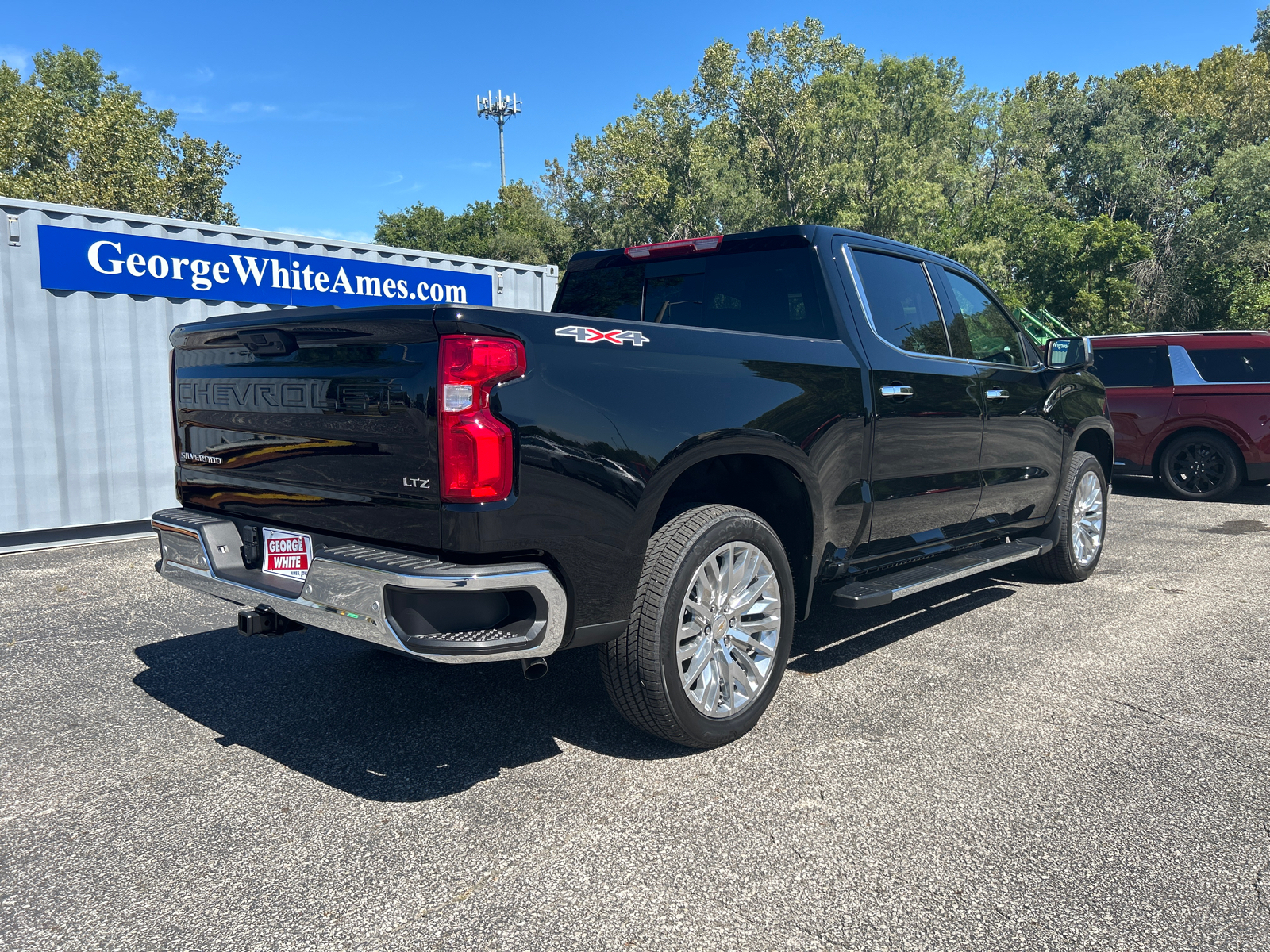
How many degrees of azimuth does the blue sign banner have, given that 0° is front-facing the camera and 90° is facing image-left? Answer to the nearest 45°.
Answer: approximately 315°

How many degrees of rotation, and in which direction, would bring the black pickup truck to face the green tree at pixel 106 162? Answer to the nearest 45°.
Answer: approximately 90° to its left

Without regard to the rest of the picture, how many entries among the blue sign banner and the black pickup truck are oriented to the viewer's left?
0

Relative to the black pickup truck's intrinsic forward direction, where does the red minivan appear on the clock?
The red minivan is roughly at 12 o'clock from the black pickup truck.

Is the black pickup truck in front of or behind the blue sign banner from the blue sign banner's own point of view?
in front

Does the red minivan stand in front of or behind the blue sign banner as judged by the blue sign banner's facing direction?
in front

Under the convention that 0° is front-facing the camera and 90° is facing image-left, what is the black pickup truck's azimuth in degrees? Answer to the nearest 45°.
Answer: approximately 225°

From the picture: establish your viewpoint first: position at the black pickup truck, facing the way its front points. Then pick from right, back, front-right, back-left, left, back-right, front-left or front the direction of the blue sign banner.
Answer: left
